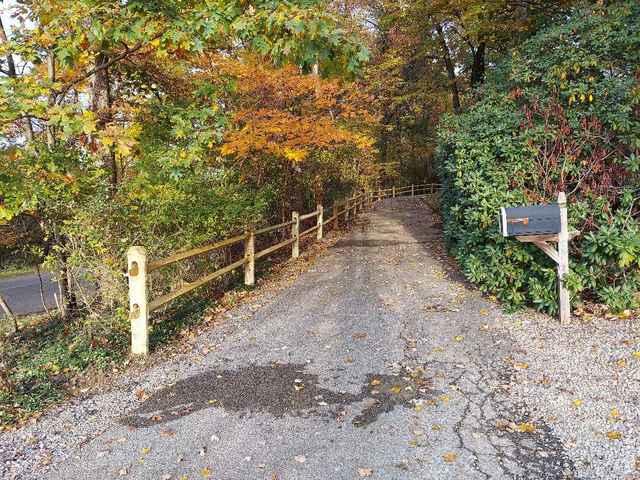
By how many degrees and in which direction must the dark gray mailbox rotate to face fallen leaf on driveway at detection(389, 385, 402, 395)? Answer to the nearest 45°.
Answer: approximately 45° to its left

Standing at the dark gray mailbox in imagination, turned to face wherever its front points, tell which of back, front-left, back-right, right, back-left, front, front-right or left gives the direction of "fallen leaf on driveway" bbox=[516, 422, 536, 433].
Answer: left

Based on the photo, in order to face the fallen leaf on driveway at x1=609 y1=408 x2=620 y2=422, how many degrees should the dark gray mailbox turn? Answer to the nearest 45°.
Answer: approximately 90° to its left

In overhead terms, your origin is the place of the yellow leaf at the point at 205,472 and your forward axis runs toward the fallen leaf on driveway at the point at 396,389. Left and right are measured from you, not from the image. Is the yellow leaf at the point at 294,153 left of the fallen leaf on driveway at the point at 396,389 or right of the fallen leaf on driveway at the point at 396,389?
left

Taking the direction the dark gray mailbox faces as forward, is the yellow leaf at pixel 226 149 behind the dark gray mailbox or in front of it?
in front

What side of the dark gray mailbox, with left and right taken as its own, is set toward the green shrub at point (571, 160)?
right

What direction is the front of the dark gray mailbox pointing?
to the viewer's left

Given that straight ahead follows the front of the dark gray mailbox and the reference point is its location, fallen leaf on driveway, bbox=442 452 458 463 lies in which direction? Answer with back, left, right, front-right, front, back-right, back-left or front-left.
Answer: left

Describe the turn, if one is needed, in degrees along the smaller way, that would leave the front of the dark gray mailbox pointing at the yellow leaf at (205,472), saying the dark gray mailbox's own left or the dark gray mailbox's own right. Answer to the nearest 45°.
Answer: approximately 45° to the dark gray mailbox's own left

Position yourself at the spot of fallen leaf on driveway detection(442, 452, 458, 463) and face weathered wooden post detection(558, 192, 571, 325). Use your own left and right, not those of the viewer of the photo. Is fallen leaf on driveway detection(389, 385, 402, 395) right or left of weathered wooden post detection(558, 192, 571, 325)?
left

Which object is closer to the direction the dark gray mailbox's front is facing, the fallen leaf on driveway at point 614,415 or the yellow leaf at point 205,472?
the yellow leaf
